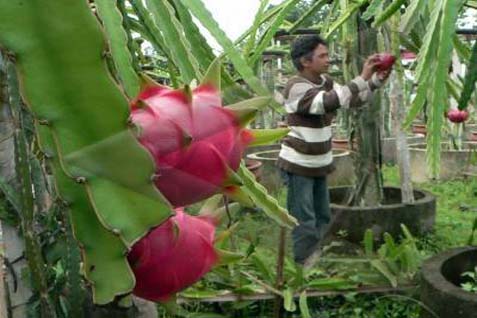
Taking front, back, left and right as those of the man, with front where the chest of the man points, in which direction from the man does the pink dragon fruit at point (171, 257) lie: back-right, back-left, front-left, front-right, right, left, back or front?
right

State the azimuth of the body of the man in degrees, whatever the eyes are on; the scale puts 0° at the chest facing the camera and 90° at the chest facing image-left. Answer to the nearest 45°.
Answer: approximately 270°

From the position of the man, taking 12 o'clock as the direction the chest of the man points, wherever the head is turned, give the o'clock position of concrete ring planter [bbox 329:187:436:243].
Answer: The concrete ring planter is roughly at 10 o'clock from the man.

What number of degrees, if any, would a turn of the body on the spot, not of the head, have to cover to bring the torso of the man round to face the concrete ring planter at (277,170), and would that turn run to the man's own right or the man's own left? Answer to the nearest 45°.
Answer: approximately 90° to the man's own left

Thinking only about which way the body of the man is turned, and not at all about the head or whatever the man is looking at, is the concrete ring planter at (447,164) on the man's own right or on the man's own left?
on the man's own left

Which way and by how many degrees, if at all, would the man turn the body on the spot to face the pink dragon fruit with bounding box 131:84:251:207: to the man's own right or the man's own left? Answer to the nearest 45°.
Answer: approximately 90° to the man's own right

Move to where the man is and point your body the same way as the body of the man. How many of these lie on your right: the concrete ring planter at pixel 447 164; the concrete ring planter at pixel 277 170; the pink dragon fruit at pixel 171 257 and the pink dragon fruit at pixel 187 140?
2

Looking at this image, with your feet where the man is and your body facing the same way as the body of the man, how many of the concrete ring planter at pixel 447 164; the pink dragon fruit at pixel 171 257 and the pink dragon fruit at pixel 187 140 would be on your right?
2

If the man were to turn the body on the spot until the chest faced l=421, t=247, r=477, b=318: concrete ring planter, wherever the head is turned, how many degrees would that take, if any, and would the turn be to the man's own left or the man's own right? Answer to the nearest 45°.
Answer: approximately 45° to the man's own right

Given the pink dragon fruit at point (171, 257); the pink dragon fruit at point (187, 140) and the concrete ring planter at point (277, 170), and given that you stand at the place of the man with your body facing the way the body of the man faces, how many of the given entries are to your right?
2

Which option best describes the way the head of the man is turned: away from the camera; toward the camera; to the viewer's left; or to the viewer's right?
to the viewer's right

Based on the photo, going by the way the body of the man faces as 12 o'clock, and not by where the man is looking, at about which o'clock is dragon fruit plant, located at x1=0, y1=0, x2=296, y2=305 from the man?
The dragon fruit plant is roughly at 3 o'clock from the man.
